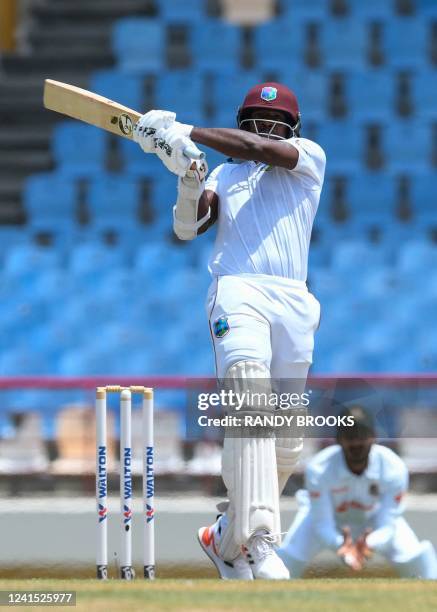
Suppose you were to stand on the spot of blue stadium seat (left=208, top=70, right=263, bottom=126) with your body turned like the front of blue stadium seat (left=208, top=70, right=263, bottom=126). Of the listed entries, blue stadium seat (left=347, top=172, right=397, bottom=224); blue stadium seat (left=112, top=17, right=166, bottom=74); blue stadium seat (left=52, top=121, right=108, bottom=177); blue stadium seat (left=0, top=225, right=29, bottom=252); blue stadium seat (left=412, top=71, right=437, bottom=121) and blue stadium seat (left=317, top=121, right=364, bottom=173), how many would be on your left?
3

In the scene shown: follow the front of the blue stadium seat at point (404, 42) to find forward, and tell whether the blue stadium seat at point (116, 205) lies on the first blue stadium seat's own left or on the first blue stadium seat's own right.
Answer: on the first blue stadium seat's own right

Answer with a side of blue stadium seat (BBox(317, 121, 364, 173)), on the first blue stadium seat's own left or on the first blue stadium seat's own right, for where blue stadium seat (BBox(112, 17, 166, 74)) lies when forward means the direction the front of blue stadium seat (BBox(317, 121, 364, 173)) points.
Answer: on the first blue stadium seat's own right

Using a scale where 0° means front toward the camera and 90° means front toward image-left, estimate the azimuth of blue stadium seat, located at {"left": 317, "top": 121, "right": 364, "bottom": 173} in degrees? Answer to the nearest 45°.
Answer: approximately 0°

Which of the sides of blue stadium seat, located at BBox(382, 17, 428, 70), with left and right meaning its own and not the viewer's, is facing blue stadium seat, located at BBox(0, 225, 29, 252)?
right

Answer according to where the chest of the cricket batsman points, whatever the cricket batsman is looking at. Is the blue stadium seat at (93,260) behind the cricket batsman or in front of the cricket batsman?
behind
